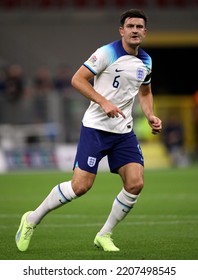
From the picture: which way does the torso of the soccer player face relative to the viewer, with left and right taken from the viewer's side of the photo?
facing the viewer and to the right of the viewer
